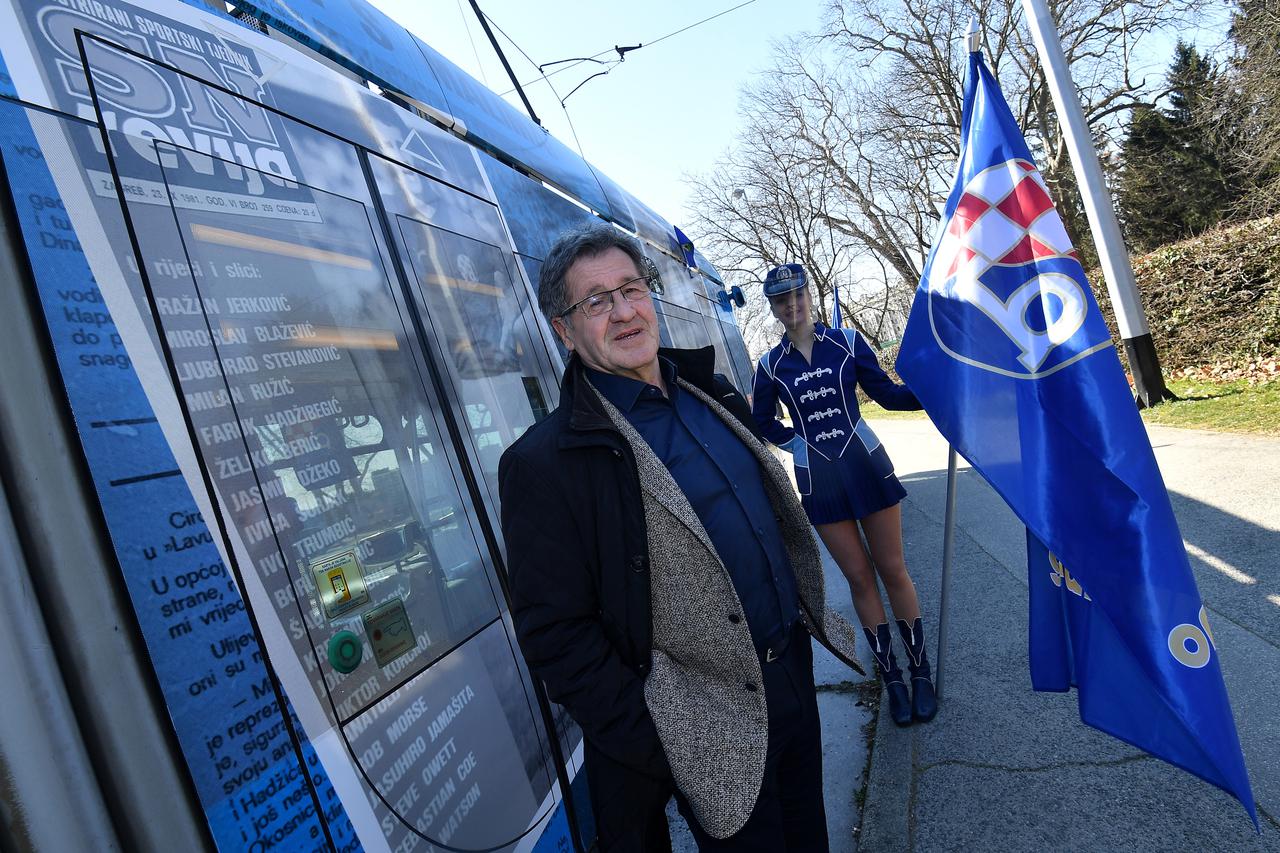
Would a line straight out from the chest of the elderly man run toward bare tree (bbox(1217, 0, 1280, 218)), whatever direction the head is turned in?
no

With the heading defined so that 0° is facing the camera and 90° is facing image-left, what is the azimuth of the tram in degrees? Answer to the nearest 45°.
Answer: approximately 225°

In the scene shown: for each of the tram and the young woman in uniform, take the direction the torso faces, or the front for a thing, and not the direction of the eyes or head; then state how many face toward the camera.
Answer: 1

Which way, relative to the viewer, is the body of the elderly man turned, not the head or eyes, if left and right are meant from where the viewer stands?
facing the viewer and to the right of the viewer

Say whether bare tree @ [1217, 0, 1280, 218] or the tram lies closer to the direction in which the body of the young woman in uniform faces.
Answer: the tram

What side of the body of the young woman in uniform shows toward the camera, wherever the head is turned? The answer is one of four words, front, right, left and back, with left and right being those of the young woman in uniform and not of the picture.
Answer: front

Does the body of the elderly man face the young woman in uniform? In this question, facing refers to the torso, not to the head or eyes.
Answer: no

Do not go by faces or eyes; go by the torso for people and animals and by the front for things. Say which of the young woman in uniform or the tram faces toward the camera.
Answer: the young woman in uniform

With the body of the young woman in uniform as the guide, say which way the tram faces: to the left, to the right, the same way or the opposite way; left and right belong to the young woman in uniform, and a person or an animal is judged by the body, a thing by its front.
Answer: the opposite way

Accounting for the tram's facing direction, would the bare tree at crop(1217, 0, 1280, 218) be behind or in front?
in front

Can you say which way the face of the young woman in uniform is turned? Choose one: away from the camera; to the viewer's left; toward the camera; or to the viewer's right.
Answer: toward the camera

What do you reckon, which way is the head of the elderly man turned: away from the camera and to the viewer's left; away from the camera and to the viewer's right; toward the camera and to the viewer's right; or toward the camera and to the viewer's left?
toward the camera and to the viewer's right

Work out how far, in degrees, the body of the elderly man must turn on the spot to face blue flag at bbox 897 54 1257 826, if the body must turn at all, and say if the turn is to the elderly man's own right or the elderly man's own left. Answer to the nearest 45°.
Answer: approximately 90° to the elderly man's own left

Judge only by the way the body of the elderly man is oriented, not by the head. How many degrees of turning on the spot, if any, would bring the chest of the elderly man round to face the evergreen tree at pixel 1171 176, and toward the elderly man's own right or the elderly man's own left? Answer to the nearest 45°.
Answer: approximately 90° to the elderly man's own left

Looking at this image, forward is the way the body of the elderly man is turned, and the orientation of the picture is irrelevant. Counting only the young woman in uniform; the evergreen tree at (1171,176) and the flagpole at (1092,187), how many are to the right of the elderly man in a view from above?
0

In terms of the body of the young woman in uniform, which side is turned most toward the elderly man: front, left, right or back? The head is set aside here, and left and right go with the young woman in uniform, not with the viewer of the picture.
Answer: front
